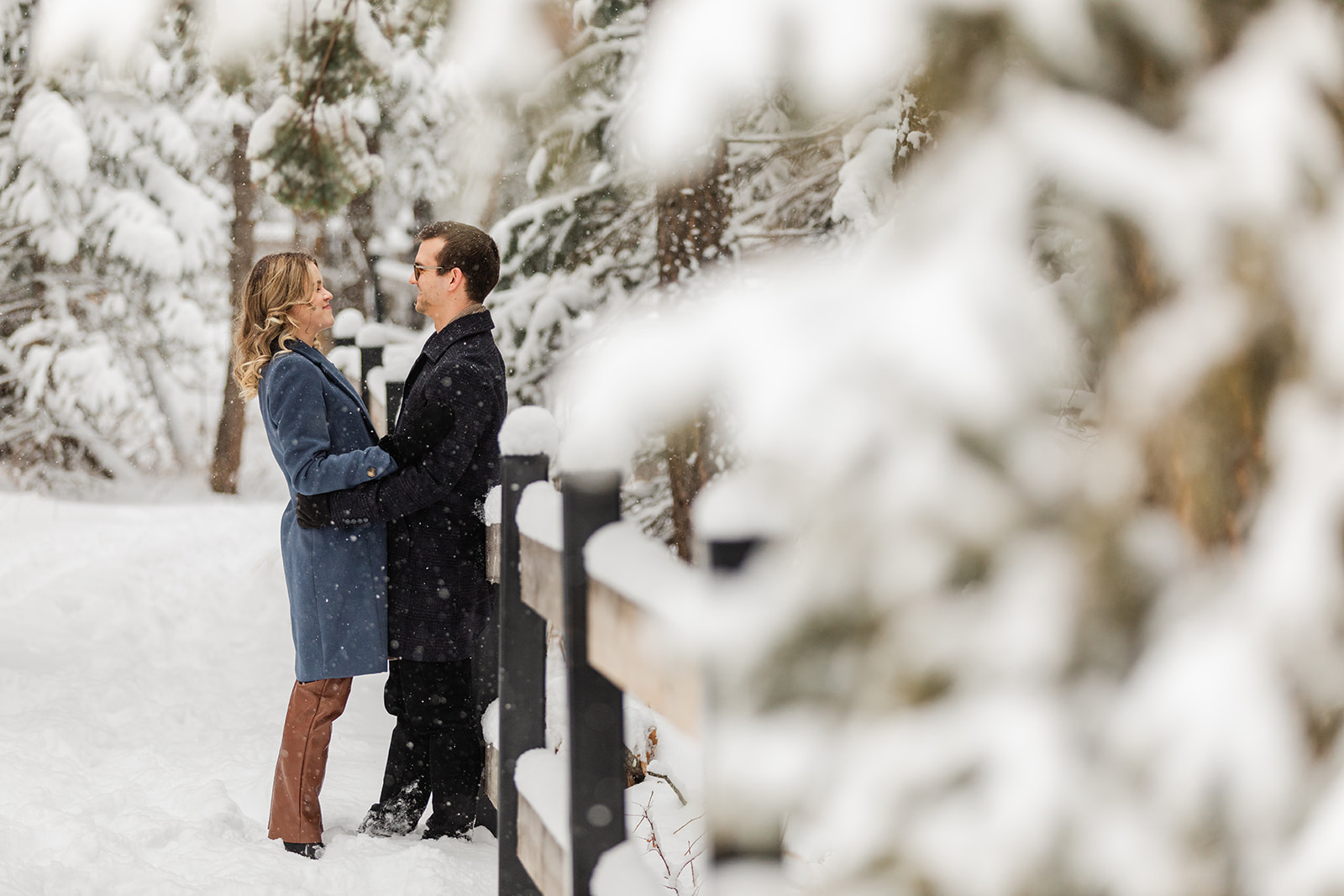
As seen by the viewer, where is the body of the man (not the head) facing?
to the viewer's left

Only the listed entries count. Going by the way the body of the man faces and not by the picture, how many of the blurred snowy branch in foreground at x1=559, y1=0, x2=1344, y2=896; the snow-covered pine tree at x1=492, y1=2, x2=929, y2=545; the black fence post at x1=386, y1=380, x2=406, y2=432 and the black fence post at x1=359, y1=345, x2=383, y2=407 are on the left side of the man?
1

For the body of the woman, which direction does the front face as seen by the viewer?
to the viewer's right

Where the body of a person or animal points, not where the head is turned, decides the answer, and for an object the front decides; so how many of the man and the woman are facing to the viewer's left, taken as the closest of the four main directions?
1

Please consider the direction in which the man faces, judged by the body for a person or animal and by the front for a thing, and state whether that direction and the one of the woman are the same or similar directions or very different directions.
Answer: very different directions

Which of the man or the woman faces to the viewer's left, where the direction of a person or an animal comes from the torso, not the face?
the man
